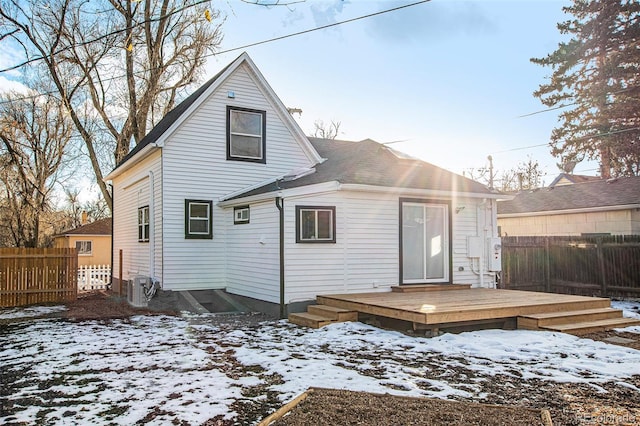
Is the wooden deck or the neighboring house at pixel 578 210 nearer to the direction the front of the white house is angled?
the wooden deck

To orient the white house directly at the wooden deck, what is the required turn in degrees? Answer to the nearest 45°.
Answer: approximately 135° to its right

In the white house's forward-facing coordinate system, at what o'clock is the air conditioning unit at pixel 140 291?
The air conditioning unit is roughly at 9 o'clock from the white house.

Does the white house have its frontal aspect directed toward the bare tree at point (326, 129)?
yes

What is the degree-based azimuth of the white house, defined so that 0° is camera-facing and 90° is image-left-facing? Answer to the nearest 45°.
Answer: approximately 180°

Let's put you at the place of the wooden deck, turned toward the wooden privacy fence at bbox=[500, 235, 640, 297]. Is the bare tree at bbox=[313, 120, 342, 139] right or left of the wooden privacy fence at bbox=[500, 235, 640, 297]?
left
